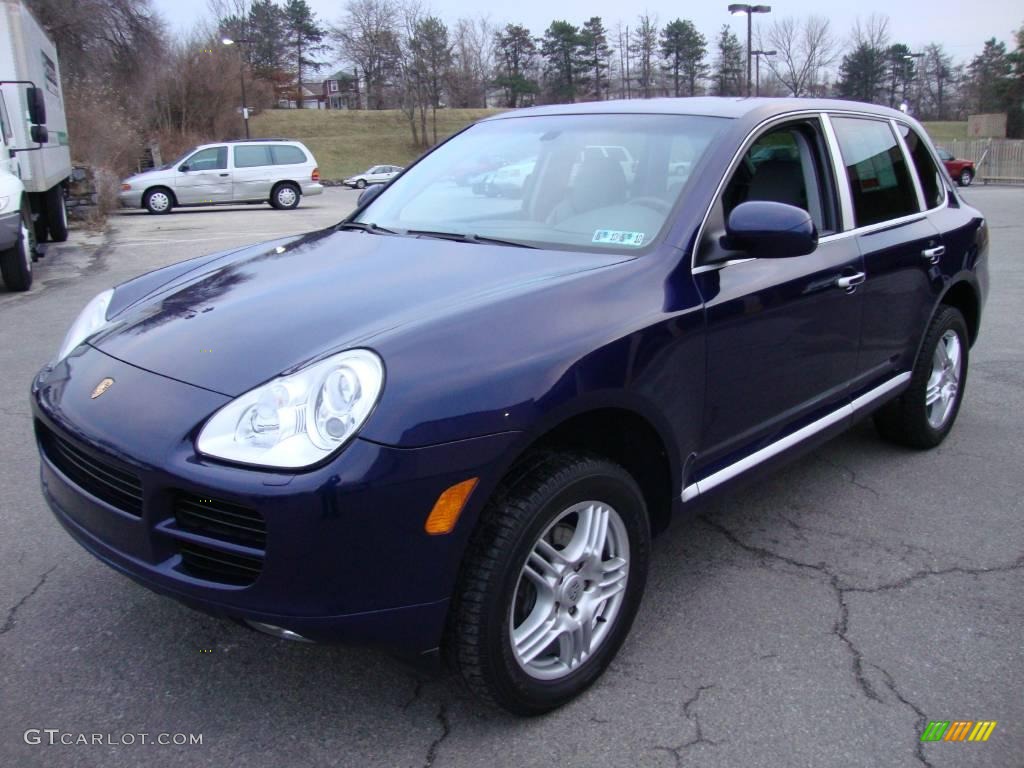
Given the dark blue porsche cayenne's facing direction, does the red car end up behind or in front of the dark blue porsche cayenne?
behind

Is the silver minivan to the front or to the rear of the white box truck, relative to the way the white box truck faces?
to the rear

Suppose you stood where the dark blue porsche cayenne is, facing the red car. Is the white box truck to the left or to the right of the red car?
left

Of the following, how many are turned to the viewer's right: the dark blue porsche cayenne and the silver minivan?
0

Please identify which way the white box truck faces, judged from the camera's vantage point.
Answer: facing the viewer and to the left of the viewer

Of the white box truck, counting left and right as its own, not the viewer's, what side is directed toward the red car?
back

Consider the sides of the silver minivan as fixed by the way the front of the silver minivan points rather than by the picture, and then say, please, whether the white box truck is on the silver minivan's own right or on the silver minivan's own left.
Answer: on the silver minivan's own left

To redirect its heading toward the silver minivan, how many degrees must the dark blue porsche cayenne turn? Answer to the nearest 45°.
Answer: approximately 135° to its right

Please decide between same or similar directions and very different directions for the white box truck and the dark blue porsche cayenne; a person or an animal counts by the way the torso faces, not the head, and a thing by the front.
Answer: same or similar directions
